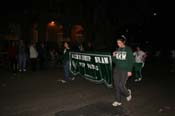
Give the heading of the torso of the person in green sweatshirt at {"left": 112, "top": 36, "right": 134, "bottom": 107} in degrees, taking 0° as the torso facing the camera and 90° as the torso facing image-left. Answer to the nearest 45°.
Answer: approximately 45°

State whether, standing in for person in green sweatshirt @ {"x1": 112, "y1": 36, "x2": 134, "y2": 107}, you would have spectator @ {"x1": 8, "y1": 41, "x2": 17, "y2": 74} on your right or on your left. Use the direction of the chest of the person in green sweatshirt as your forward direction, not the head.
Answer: on your right
